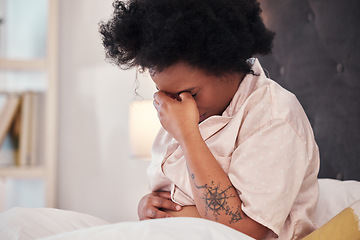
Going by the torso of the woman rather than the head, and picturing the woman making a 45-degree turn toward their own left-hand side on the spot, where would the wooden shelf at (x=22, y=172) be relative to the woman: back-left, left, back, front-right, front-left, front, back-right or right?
back-right

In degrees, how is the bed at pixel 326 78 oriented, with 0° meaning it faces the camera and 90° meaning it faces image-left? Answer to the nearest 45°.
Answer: approximately 45°

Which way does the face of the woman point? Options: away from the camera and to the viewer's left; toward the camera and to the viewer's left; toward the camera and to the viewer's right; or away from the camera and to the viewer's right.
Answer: toward the camera and to the viewer's left

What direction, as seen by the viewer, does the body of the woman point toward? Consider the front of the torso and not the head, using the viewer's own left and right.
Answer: facing the viewer and to the left of the viewer
